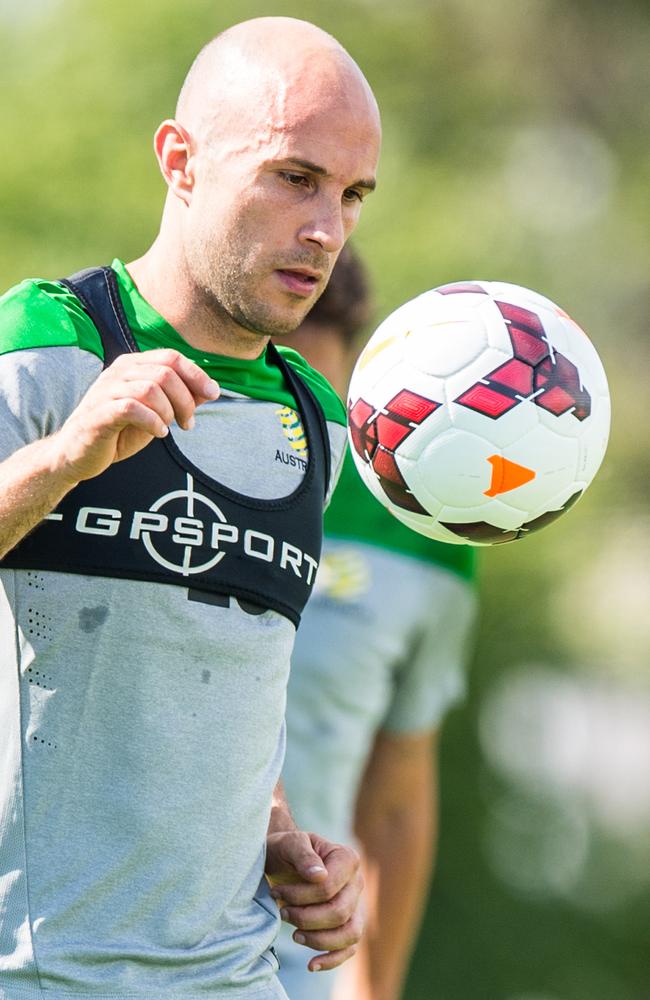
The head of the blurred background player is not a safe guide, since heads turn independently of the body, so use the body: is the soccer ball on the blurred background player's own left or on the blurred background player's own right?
on the blurred background player's own left

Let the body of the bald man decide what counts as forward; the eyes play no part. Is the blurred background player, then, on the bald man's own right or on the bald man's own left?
on the bald man's own left

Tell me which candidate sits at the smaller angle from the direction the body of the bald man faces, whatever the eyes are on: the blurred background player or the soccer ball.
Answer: the soccer ball

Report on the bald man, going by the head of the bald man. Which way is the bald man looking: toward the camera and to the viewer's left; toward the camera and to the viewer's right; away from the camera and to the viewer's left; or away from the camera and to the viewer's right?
toward the camera and to the viewer's right

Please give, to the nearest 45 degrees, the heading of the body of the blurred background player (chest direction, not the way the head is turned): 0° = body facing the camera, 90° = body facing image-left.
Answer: approximately 45°
